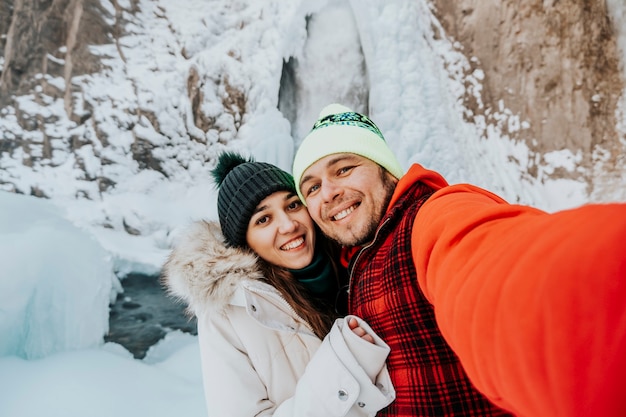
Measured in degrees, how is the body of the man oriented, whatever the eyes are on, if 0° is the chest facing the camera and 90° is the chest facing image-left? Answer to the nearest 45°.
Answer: approximately 45°

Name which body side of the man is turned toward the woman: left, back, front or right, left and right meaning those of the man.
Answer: right

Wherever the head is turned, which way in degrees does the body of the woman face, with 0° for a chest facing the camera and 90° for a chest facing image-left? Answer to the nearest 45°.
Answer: approximately 315°
